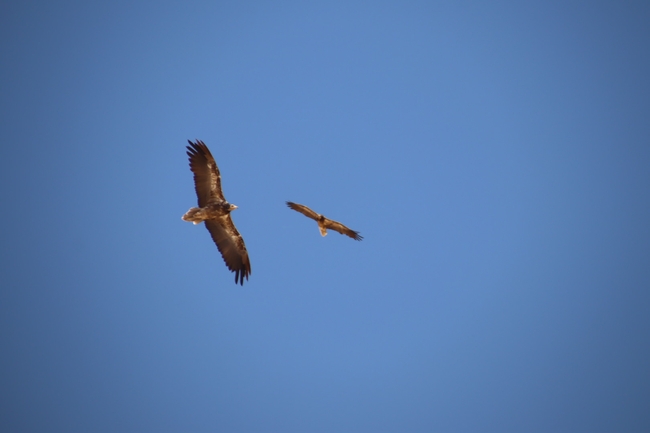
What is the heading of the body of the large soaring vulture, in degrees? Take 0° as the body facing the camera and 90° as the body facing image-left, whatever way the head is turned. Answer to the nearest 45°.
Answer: approximately 270°

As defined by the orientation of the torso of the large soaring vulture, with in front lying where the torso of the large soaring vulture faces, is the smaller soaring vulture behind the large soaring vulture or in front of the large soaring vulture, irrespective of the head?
in front
